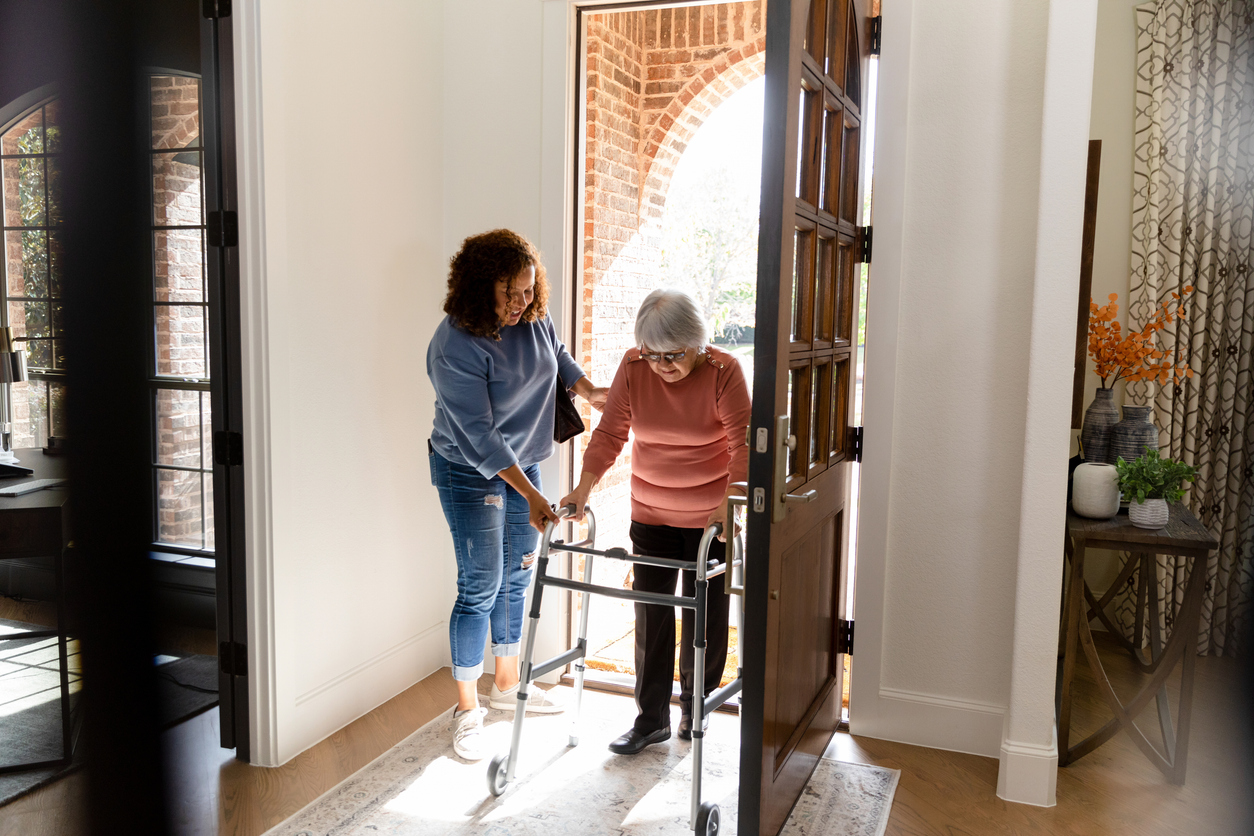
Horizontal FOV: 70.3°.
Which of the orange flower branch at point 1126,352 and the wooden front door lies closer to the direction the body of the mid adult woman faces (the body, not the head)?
the wooden front door

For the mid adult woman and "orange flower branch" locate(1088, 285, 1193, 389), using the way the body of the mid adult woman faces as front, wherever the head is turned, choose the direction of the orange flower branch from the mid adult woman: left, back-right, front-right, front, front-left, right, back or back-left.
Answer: front-left

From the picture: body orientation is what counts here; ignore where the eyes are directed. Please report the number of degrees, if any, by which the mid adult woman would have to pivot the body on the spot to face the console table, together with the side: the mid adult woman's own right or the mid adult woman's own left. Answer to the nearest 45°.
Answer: approximately 45° to the mid adult woman's own left

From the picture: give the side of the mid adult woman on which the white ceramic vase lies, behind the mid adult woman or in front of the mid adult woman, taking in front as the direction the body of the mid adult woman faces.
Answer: in front

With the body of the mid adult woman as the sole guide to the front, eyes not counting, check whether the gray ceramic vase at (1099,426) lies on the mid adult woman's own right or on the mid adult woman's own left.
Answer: on the mid adult woman's own left

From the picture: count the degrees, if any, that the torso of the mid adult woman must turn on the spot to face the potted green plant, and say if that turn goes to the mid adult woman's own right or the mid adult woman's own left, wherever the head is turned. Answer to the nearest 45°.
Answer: approximately 45° to the mid adult woman's own left

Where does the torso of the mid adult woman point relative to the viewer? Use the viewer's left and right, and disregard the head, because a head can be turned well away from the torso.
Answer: facing the viewer and to the right of the viewer

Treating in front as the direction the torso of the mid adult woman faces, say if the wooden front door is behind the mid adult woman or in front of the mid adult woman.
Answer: in front

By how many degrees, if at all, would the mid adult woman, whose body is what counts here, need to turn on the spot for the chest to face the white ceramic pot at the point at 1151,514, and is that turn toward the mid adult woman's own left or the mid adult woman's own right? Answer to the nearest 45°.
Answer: approximately 45° to the mid adult woman's own left

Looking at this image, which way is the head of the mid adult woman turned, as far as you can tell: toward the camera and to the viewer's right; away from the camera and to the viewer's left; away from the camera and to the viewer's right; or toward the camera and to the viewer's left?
toward the camera and to the viewer's right

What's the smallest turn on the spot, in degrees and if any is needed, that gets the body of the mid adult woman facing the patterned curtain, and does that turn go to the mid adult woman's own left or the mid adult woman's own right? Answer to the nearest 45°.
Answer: approximately 45° to the mid adult woman's own left
